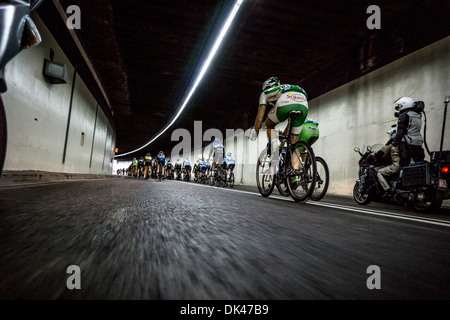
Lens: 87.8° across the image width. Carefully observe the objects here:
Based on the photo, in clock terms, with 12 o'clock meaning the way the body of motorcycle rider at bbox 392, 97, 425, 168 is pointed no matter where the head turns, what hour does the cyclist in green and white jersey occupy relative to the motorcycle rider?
The cyclist in green and white jersey is roughly at 9 o'clock from the motorcycle rider.

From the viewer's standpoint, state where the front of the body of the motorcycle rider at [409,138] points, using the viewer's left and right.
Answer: facing away from the viewer and to the left of the viewer

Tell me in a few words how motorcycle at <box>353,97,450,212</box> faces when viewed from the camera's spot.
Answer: facing away from the viewer and to the left of the viewer

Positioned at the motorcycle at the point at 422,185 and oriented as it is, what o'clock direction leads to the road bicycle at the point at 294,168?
The road bicycle is roughly at 9 o'clock from the motorcycle.

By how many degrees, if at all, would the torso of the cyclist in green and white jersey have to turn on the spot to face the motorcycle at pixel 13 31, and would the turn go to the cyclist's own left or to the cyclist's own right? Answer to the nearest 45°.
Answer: approximately 135° to the cyclist's own left

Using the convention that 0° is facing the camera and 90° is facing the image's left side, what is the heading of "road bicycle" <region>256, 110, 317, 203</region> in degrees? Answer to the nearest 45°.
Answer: approximately 135°

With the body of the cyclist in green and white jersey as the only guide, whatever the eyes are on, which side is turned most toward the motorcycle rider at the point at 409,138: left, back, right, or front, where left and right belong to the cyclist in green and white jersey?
right

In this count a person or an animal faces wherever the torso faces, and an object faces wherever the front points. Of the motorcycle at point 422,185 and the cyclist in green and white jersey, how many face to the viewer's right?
0

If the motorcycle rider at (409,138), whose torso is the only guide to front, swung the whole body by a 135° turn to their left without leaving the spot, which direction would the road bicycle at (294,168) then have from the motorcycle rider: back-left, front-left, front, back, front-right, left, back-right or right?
front-right
